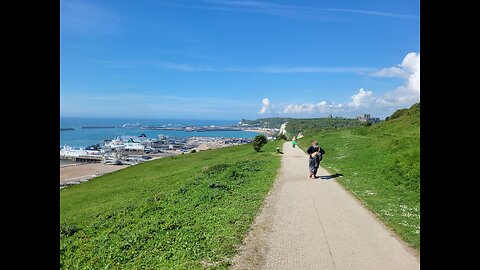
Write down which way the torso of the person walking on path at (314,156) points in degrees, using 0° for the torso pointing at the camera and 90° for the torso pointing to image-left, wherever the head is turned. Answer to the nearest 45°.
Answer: approximately 0°
